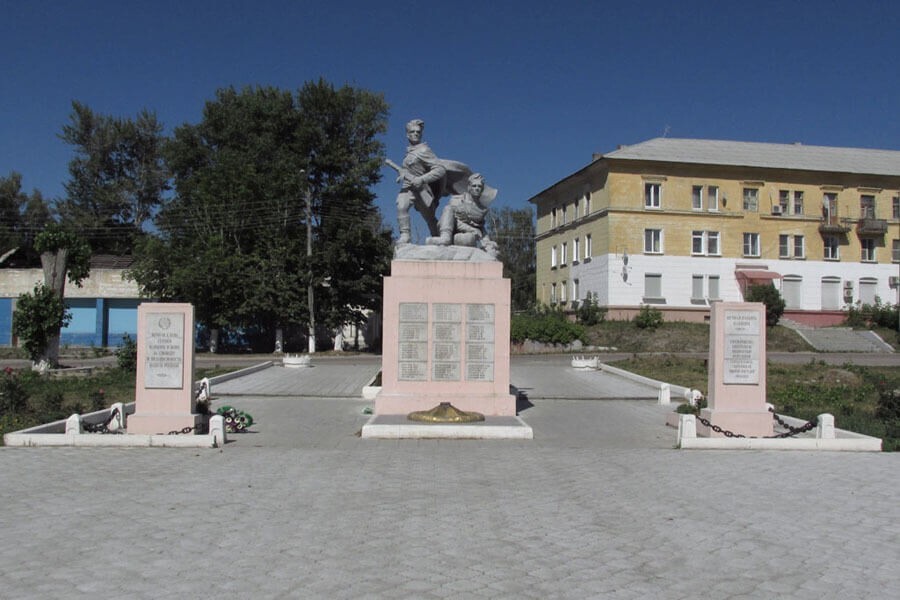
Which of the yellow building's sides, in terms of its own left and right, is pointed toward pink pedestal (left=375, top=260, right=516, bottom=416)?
front

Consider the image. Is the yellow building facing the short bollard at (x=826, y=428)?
yes

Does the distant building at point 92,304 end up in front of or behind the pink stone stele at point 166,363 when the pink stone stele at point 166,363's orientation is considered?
behind

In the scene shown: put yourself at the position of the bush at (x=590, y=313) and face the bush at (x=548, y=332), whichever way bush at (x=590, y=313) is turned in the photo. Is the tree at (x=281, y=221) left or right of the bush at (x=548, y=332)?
right

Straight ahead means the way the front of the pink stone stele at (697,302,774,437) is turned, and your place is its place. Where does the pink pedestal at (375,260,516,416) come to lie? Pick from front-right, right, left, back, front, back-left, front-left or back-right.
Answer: right

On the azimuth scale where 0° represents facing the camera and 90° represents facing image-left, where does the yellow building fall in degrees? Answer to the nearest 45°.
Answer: approximately 0°

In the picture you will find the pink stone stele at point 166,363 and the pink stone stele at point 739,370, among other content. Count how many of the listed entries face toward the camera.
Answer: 2

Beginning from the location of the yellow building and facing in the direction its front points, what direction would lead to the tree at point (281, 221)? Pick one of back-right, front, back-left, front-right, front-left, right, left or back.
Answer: front-right

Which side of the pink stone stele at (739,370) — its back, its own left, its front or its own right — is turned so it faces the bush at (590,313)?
back

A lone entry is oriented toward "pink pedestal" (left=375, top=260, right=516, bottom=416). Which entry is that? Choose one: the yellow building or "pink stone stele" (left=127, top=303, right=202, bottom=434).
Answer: the yellow building

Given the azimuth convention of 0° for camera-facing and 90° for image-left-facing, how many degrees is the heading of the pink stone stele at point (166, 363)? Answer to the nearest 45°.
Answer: approximately 0°
